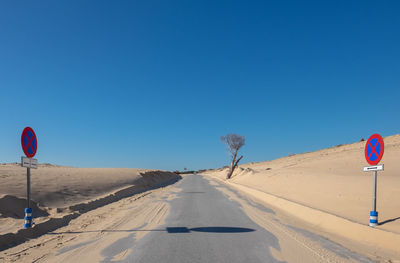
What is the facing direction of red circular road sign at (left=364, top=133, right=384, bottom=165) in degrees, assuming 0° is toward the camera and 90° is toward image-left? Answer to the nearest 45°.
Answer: approximately 45°
